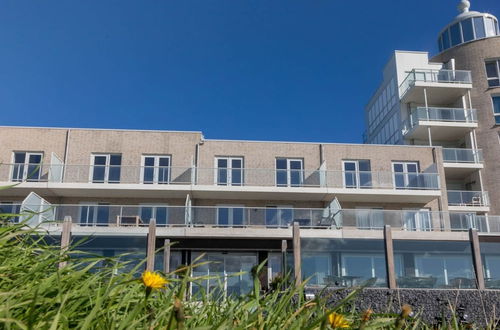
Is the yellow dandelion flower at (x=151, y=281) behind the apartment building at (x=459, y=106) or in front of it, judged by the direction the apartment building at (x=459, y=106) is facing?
in front

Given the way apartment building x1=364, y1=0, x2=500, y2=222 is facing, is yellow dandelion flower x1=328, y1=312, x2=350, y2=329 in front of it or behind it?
in front

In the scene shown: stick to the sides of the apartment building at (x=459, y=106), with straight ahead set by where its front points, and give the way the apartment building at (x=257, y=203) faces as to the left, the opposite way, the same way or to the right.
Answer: the same way

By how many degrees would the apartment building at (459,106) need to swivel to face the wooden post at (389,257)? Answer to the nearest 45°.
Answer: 0° — it already faces it

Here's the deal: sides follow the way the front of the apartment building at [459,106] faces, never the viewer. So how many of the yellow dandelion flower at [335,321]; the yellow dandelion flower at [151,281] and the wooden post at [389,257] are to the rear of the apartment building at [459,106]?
0

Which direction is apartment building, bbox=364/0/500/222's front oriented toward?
toward the camera

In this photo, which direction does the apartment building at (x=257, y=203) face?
toward the camera

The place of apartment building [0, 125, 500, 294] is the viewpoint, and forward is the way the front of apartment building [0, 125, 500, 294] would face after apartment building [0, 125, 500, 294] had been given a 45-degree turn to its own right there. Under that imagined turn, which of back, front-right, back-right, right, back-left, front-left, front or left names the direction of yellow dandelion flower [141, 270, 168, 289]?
front-left

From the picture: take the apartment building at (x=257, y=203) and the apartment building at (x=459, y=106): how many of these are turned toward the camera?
2

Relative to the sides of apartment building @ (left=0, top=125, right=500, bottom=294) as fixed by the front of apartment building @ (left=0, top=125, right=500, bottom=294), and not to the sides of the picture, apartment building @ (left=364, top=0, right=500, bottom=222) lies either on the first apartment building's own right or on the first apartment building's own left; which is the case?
on the first apartment building's own left

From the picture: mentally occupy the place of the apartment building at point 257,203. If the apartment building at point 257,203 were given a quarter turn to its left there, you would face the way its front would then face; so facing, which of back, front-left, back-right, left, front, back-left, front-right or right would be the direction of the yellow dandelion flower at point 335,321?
right
